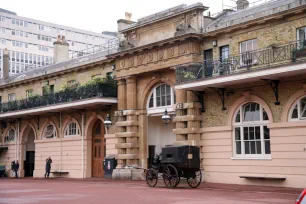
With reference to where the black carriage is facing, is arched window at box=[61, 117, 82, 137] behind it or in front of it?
in front

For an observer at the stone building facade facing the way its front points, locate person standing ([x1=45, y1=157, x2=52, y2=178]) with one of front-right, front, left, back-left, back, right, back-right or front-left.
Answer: right

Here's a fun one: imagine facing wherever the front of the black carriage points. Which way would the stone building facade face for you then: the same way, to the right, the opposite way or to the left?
to the left

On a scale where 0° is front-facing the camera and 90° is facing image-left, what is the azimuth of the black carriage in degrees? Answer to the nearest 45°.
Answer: approximately 135°

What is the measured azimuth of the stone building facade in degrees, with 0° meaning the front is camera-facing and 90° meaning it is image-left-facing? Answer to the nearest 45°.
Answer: approximately 45°

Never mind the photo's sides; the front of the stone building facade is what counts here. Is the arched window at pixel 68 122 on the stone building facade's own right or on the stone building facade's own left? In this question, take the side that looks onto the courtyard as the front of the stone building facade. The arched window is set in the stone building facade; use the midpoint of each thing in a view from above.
on the stone building facade's own right

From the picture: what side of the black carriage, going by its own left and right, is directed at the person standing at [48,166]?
front
